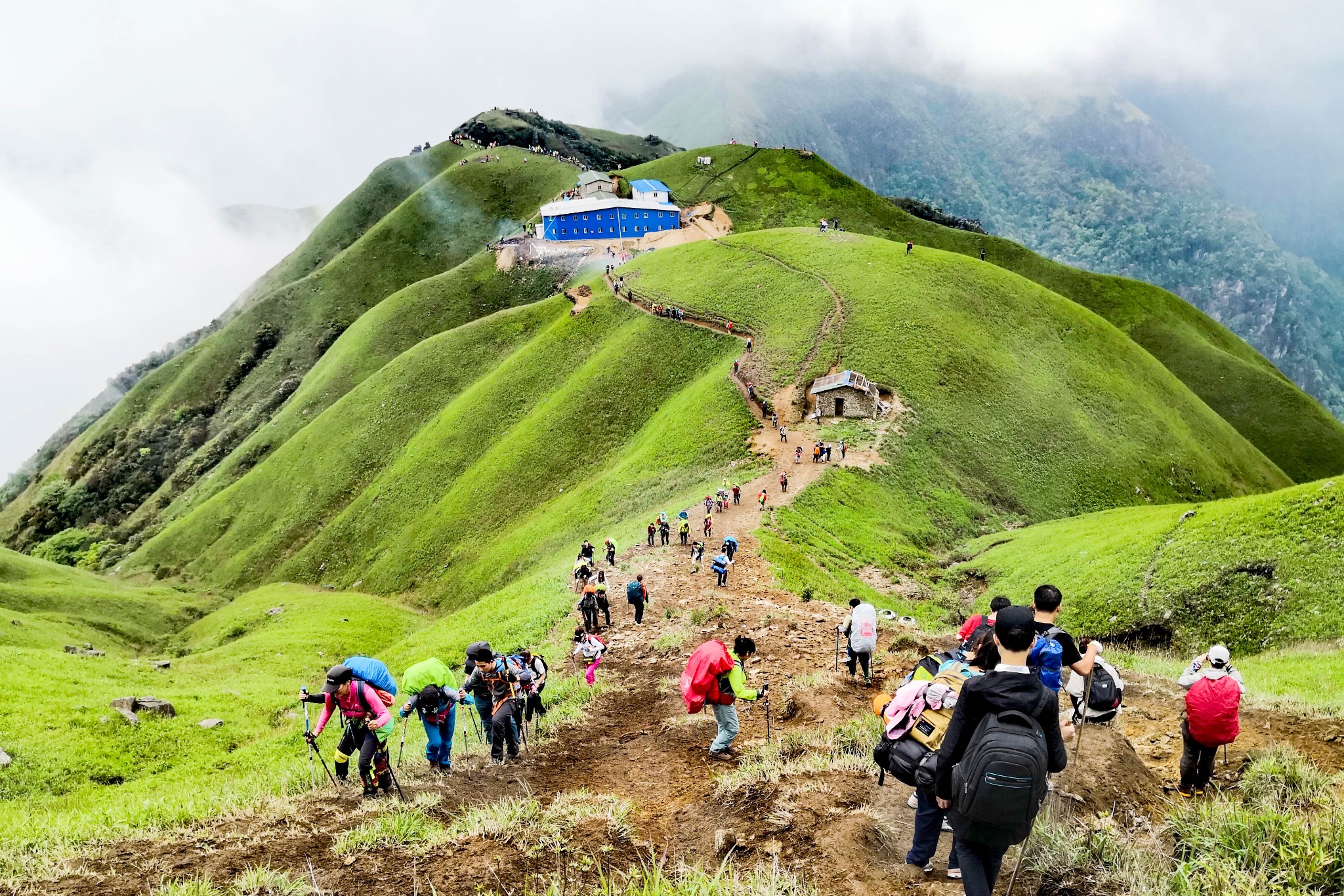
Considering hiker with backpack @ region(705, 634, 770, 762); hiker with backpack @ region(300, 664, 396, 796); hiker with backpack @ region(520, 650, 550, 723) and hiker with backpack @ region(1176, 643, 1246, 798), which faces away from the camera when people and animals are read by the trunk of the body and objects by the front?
hiker with backpack @ region(1176, 643, 1246, 798)

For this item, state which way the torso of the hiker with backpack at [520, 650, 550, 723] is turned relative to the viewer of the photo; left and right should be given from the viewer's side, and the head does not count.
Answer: facing the viewer and to the left of the viewer

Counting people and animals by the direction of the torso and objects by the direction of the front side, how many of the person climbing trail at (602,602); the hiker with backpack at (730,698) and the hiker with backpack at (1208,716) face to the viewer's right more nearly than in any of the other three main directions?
1

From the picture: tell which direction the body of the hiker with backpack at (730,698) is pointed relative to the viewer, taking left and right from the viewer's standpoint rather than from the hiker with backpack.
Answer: facing to the right of the viewer

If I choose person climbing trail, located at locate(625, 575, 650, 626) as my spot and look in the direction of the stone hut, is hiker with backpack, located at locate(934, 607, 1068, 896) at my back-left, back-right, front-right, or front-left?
back-right

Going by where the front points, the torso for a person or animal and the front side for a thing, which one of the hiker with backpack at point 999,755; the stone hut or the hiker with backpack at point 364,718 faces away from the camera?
the hiker with backpack at point 999,755

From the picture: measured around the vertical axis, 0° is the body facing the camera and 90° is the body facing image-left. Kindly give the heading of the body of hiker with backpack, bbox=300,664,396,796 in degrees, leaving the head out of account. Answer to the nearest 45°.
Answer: approximately 45°

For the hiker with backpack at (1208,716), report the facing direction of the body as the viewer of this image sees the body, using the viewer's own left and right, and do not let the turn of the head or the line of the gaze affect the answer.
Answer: facing away from the viewer

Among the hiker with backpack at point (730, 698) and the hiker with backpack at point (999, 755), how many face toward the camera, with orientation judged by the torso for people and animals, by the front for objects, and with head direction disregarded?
0

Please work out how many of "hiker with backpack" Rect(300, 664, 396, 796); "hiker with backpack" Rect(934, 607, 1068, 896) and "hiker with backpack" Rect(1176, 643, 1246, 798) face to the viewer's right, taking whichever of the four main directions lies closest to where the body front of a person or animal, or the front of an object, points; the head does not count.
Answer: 0

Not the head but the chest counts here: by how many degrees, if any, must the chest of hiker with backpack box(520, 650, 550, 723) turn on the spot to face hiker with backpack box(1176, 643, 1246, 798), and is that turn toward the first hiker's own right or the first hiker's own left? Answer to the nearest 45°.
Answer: approximately 90° to the first hiker's own left

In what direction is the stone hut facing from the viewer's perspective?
toward the camera

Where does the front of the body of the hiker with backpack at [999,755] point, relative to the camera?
away from the camera
